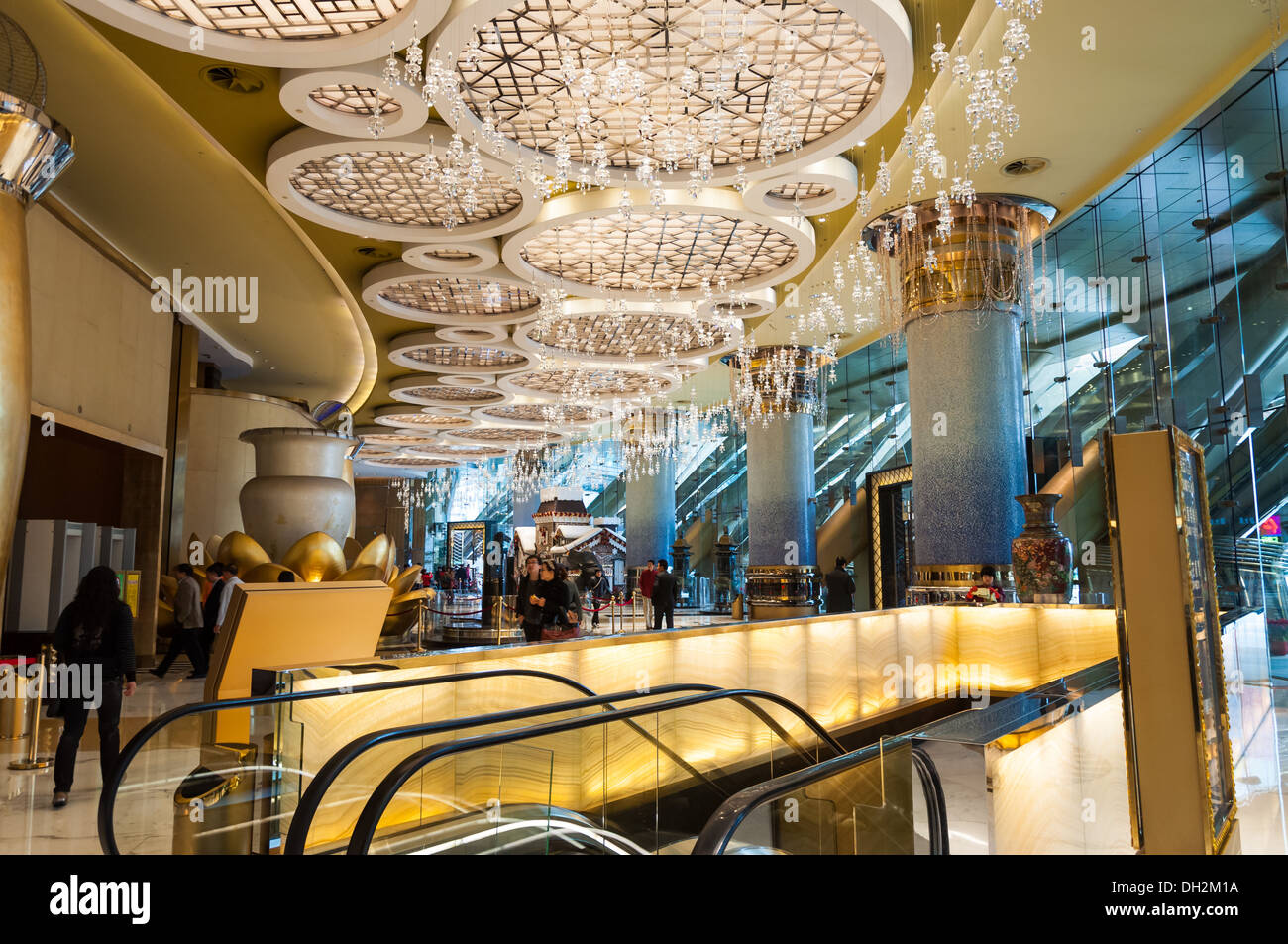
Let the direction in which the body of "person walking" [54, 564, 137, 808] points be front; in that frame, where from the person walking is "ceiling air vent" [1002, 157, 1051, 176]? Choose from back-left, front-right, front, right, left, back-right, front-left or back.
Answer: right

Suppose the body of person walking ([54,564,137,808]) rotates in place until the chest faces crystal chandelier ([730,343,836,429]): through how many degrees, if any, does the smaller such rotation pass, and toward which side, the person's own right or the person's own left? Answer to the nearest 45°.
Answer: approximately 45° to the person's own right

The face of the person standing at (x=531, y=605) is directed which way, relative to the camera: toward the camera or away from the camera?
toward the camera

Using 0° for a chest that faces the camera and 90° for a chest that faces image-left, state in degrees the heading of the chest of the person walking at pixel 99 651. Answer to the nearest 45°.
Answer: approximately 180°

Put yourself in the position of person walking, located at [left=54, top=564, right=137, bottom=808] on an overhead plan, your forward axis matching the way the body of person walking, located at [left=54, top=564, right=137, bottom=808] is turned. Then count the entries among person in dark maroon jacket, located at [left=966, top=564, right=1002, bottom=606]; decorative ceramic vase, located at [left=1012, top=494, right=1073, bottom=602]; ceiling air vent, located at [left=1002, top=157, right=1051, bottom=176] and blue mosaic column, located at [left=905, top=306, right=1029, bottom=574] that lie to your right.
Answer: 4

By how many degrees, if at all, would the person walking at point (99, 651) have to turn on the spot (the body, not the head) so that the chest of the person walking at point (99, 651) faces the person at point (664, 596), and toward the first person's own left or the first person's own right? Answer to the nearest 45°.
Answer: approximately 45° to the first person's own right

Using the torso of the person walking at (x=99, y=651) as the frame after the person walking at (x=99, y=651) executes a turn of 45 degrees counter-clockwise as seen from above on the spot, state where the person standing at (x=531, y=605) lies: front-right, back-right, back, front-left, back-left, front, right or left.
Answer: right

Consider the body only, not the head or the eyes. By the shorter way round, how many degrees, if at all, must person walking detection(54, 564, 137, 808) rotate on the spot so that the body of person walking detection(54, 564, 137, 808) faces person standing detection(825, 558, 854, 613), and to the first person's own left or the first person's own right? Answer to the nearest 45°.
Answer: approximately 45° to the first person's own right

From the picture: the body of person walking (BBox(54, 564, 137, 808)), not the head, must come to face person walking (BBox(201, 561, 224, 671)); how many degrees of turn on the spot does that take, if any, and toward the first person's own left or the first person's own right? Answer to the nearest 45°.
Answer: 0° — they already face them

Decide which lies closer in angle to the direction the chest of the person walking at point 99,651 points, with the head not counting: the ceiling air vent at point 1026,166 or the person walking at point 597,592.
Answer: the person walking

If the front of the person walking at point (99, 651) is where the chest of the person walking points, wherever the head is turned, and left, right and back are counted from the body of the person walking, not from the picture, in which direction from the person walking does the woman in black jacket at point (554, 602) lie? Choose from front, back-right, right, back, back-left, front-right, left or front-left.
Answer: front-right

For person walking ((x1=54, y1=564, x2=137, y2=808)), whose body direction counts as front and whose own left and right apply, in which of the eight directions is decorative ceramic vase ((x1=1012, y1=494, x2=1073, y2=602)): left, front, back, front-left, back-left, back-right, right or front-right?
right

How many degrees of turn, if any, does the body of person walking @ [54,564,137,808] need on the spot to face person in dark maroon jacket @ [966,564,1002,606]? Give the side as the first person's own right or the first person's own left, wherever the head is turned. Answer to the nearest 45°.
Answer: approximately 90° to the first person's own right

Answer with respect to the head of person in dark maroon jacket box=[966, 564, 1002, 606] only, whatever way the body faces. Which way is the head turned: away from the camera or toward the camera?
toward the camera
